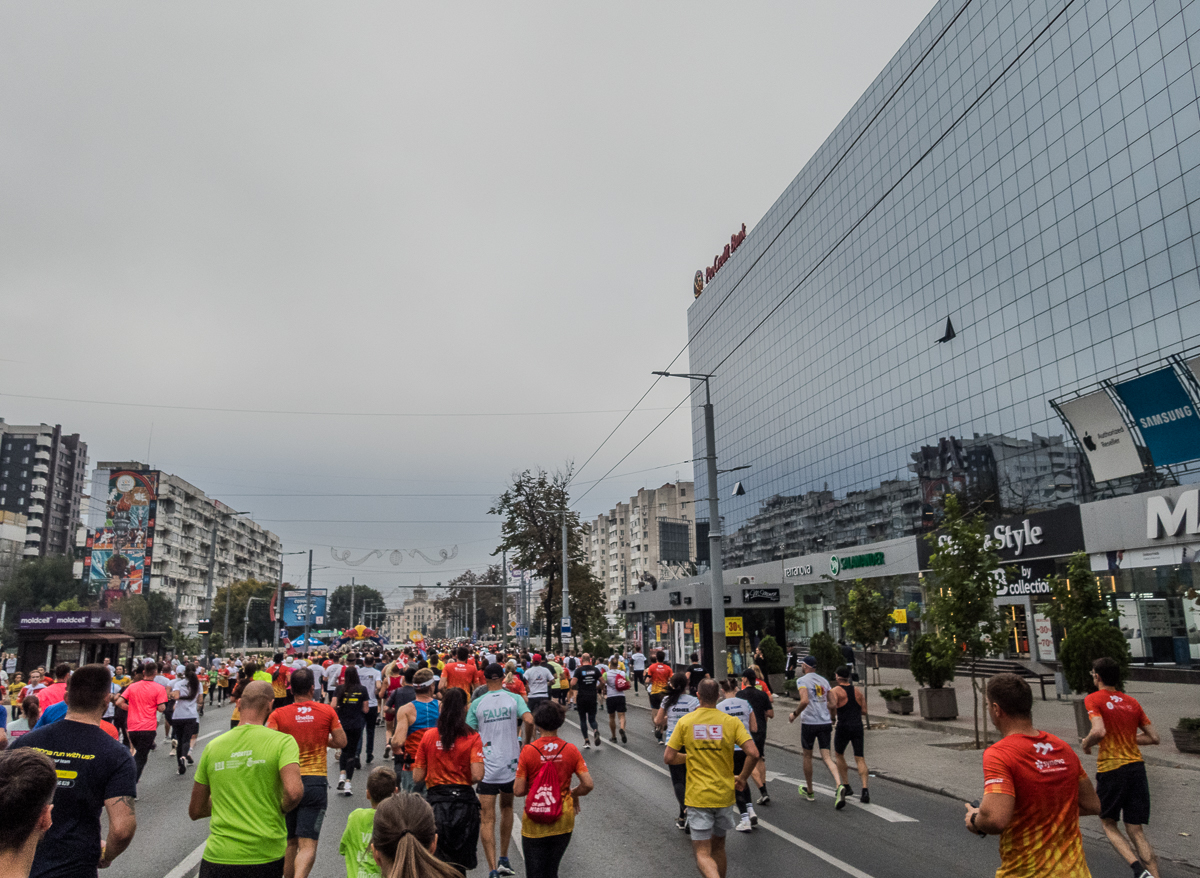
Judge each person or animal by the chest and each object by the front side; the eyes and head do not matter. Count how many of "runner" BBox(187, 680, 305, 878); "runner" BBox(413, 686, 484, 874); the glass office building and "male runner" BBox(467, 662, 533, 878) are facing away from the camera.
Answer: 3

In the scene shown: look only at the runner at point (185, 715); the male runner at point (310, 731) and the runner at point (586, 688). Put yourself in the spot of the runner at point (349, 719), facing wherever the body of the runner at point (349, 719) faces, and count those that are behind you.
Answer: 1

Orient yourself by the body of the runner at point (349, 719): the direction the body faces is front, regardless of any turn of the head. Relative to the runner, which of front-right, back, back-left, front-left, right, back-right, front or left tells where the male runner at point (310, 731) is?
back

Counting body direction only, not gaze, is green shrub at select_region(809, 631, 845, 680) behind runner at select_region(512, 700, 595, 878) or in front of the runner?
in front

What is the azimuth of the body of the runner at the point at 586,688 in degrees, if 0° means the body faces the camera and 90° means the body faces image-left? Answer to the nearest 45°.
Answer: approximately 180°

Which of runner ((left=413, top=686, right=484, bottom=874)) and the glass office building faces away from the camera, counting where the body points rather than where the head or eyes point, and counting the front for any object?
the runner

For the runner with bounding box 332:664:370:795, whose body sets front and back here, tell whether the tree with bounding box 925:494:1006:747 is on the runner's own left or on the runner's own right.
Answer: on the runner's own right

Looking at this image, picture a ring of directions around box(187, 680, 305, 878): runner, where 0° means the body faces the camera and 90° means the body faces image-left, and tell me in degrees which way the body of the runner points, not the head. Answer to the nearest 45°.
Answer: approximately 180°

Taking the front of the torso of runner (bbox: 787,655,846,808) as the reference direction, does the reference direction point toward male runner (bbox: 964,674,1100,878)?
no

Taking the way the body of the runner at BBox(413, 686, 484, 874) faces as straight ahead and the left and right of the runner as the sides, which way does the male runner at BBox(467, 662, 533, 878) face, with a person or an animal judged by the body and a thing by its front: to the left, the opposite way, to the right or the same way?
the same way

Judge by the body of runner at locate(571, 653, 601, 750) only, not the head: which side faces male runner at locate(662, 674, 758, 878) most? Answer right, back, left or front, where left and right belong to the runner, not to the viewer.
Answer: back

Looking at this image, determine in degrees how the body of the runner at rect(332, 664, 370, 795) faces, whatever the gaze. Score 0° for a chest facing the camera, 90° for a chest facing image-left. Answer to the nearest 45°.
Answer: approximately 180°

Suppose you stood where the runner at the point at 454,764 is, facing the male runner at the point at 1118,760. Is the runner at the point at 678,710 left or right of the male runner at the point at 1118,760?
left

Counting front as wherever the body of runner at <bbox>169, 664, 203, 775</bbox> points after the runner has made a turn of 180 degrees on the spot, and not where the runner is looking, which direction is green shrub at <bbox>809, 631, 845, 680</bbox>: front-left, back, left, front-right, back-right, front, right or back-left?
left

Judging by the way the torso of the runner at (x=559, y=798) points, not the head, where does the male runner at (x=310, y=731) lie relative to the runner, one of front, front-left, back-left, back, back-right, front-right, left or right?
front-left

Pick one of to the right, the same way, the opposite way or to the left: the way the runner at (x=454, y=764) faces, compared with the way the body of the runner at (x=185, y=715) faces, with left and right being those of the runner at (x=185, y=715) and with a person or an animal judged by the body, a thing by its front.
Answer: the same way

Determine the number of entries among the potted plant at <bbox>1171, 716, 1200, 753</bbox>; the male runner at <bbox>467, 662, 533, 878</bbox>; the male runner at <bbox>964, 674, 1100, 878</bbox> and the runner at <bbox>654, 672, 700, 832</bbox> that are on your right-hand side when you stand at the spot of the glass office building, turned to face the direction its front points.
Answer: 0

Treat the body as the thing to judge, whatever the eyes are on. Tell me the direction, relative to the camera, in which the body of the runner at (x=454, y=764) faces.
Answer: away from the camera

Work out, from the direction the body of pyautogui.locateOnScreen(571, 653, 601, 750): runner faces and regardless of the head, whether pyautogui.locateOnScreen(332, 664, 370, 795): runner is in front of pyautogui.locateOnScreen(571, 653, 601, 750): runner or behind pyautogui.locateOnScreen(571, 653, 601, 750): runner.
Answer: behind

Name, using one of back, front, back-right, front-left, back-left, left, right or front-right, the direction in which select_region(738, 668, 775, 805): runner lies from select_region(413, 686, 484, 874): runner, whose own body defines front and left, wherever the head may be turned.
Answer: front-right

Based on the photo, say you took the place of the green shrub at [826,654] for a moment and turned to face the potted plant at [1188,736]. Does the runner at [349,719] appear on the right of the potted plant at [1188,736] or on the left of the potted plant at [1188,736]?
right

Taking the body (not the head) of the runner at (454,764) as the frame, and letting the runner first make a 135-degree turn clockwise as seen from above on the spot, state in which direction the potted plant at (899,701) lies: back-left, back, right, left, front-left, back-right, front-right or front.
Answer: left

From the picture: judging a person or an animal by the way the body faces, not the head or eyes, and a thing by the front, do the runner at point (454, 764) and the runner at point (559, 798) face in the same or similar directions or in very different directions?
same or similar directions

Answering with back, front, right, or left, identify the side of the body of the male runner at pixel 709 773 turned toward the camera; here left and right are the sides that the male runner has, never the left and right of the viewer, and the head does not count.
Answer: back
